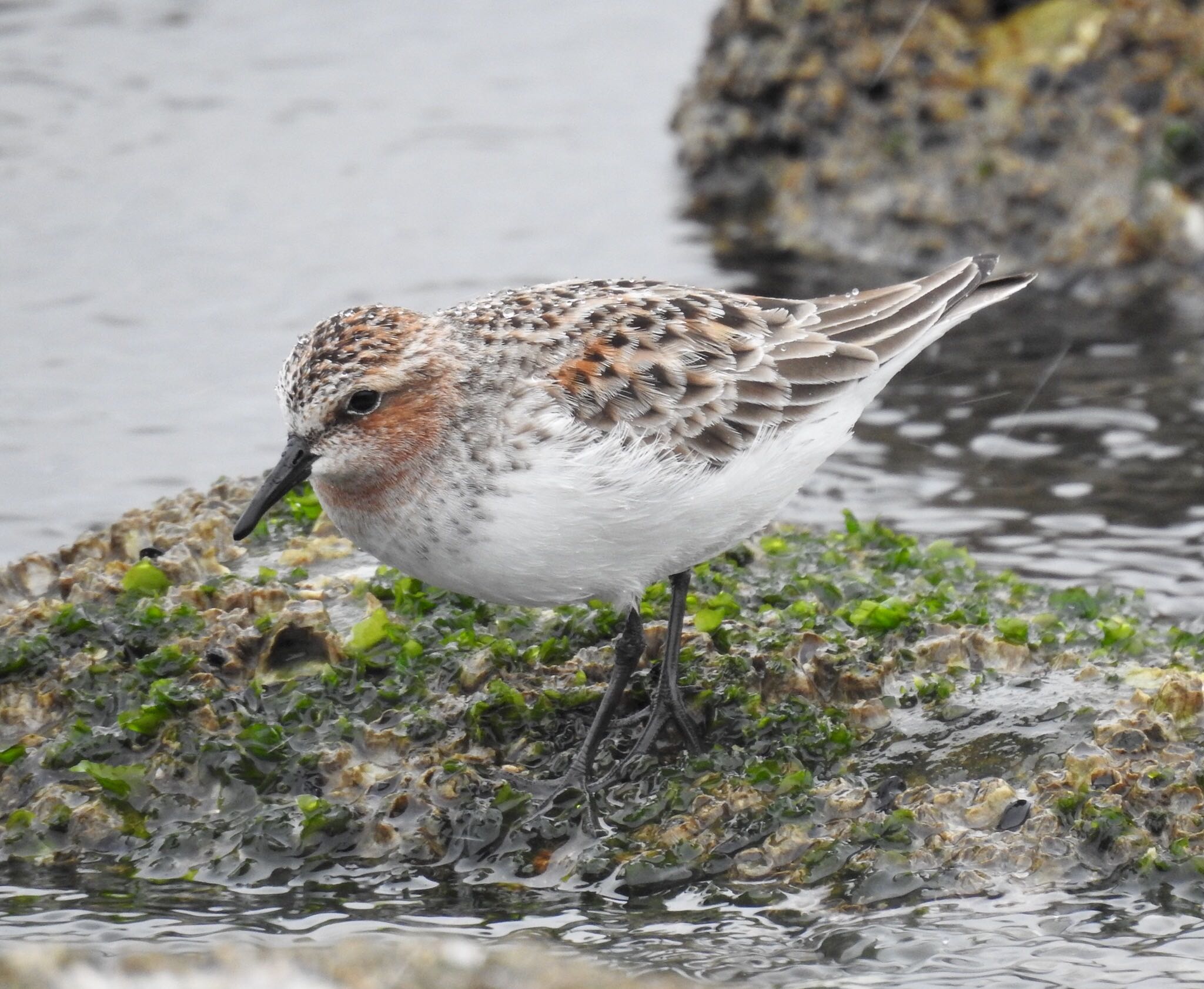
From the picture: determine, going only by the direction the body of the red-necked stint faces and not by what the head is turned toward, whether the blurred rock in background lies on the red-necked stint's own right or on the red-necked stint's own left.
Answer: on the red-necked stint's own right

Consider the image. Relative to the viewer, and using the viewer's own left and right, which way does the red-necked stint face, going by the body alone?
facing to the left of the viewer
